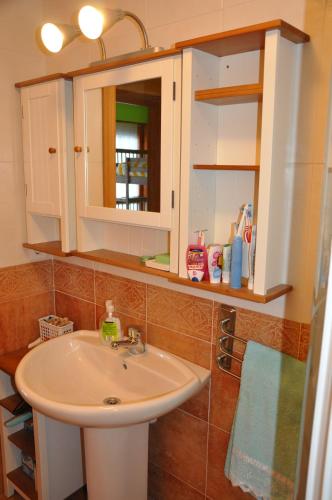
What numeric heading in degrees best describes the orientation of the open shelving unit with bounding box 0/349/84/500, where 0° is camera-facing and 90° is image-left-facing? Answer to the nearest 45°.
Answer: approximately 45°

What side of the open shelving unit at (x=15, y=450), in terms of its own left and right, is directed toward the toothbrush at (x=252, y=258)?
left

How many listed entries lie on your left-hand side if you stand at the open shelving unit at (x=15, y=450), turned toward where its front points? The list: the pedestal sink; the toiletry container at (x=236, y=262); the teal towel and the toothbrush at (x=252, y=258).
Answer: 4

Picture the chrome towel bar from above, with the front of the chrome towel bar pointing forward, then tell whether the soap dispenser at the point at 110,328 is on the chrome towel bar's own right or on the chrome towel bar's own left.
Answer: on the chrome towel bar's own right

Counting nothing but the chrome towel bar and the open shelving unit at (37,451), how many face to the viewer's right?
0

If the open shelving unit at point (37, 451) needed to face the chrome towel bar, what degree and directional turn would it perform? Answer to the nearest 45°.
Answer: approximately 90° to its left
